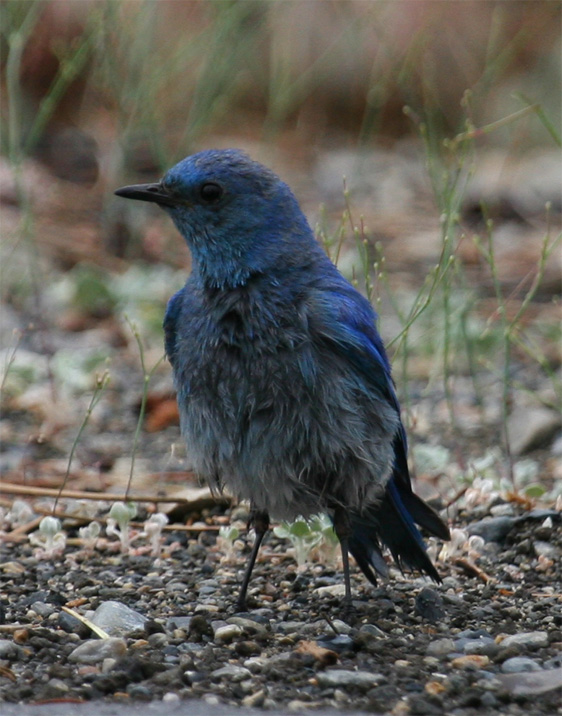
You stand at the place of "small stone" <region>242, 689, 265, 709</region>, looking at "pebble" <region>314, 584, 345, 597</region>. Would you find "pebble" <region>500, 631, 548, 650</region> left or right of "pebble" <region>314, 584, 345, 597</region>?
right

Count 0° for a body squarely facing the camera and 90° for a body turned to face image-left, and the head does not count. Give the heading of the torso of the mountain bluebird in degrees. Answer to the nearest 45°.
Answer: approximately 45°

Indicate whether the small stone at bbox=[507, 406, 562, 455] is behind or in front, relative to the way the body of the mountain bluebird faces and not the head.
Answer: behind

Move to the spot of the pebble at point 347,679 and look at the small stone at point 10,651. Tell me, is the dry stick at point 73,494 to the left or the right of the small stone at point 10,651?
right

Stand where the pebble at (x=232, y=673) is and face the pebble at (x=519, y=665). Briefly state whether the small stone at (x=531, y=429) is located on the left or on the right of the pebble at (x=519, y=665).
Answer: left
